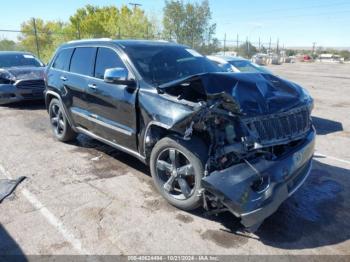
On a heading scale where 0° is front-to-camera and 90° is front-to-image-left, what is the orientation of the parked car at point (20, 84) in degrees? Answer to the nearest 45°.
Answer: approximately 315°

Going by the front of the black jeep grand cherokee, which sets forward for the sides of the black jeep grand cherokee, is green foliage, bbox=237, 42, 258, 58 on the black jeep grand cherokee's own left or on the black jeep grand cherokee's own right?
on the black jeep grand cherokee's own left

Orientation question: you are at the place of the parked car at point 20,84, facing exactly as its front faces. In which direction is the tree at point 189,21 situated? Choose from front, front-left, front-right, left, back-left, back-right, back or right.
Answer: left

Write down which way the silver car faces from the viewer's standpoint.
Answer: facing the viewer and to the right of the viewer

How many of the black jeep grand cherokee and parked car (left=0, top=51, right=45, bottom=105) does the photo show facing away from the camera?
0

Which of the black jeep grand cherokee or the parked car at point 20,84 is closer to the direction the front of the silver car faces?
the black jeep grand cherokee

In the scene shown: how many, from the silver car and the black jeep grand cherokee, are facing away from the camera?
0

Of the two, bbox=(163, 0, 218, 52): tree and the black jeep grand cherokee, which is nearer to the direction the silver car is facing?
the black jeep grand cherokee

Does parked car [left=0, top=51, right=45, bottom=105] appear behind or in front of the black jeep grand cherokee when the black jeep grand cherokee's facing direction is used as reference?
behind

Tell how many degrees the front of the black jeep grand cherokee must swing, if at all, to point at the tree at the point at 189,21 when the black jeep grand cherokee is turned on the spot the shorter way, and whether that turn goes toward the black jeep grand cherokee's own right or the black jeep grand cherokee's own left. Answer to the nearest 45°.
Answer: approximately 135° to the black jeep grand cherokee's own left

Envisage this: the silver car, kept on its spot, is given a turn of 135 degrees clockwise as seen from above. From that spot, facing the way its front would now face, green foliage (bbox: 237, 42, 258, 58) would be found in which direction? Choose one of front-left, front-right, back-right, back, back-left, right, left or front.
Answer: right

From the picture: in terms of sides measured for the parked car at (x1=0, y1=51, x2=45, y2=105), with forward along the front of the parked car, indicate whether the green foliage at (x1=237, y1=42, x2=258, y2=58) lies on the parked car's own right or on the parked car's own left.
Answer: on the parked car's own left
